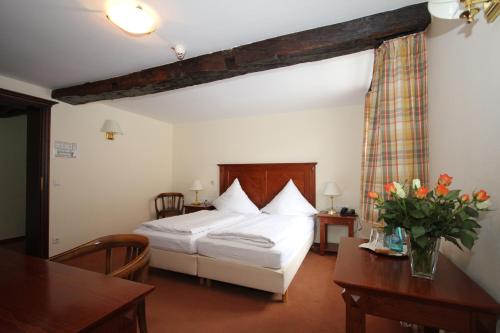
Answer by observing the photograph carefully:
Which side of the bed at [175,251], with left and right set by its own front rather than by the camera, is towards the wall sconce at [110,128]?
right

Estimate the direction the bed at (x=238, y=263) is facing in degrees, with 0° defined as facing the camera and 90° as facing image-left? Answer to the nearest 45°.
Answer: approximately 45°

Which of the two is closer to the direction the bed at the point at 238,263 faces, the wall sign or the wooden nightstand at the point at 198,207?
the wall sign

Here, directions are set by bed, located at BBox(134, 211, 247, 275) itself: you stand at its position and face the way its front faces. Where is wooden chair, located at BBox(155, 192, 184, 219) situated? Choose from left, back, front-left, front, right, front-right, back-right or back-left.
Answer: back-right
